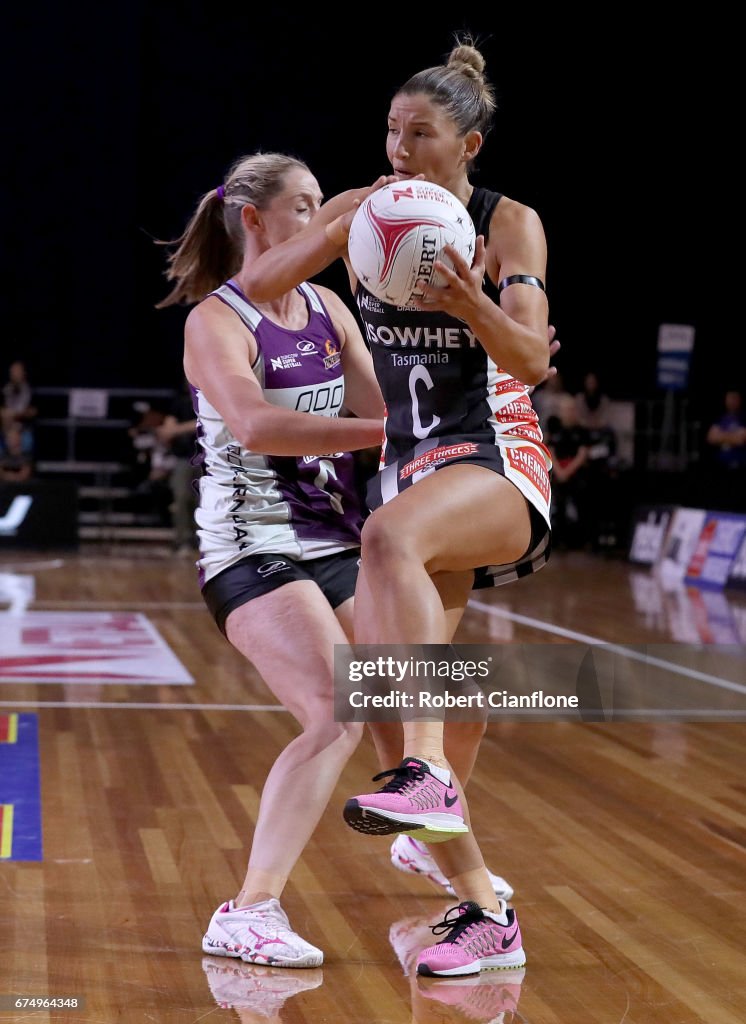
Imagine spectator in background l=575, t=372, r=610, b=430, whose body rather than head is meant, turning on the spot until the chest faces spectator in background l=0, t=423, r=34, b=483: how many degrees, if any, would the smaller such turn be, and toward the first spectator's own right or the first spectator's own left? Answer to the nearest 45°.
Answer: approximately 90° to the first spectator's own right

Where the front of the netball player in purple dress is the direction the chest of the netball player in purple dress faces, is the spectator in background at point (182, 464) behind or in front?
behind

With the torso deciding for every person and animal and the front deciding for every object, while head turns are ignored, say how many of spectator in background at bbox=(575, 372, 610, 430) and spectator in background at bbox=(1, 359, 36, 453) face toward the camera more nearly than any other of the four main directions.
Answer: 2

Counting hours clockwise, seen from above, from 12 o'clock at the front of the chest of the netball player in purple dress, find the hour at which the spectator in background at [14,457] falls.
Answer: The spectator in background is roughly at 7 o'clock from the netball player in purple dress.

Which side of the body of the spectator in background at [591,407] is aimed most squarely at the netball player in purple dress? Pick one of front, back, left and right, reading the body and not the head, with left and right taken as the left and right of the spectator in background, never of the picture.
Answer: front

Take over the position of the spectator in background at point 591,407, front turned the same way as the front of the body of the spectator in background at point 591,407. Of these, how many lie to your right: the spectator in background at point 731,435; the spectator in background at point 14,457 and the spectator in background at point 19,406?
2

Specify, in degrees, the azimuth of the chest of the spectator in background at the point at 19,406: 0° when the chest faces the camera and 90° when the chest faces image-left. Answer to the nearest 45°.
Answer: approximately 0°

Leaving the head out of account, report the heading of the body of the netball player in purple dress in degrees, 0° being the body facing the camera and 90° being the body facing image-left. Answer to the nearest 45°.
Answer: approximately 315°

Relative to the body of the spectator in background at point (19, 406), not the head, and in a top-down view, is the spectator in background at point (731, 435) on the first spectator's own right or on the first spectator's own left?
on the first spectator's own left
